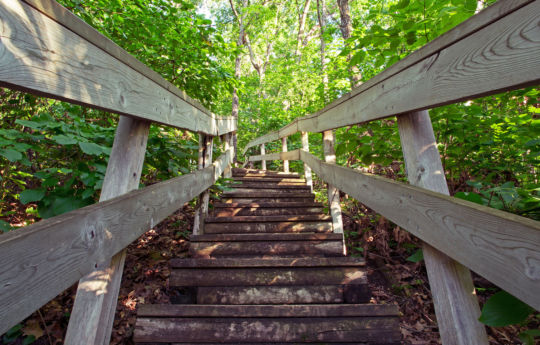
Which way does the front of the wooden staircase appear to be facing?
toward the camera
